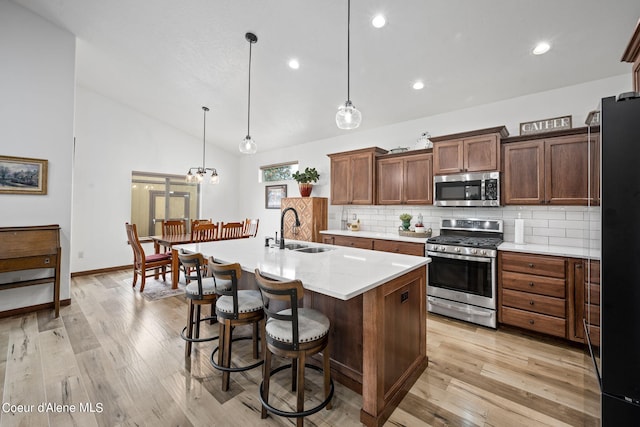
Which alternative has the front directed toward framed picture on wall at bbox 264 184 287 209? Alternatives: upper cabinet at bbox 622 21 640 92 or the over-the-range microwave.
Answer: the upper cabinet

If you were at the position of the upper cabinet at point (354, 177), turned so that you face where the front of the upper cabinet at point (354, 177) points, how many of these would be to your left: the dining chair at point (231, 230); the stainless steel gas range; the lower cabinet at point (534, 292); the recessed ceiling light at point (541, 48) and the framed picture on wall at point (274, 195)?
3

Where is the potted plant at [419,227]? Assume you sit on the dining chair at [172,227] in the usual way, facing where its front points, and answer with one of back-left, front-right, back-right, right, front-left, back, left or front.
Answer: front-left

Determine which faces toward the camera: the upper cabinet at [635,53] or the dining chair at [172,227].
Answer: the dining chair

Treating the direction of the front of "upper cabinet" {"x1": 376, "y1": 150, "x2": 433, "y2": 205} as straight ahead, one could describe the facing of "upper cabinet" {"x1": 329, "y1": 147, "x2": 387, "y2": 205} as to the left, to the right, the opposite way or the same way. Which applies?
the same way

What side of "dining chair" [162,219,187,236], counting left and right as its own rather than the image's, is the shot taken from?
front

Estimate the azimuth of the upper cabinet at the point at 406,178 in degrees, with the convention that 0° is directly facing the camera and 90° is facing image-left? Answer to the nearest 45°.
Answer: approximately 45°

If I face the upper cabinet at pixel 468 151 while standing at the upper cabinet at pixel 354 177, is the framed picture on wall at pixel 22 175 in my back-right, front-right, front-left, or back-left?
back-right

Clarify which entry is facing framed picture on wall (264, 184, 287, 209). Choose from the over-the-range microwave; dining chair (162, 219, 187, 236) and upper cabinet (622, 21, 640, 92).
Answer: the upper cabinet

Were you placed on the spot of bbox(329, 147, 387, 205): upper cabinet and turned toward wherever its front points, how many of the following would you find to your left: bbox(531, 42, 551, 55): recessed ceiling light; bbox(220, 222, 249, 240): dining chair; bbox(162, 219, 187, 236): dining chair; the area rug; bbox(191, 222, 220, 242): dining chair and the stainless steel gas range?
2

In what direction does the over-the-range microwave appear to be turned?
toward the camera

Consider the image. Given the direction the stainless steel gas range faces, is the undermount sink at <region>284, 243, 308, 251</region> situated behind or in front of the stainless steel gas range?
in front

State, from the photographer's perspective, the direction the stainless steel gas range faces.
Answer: facing the viewer and to the left of the viewer

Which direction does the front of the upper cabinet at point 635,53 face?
to the viewer's left

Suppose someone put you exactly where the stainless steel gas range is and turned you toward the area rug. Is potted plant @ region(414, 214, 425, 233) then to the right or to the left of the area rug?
right

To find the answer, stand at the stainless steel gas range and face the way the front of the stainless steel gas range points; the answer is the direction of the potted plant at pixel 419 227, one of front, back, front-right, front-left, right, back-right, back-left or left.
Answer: right

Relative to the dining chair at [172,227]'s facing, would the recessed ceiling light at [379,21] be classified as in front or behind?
in front

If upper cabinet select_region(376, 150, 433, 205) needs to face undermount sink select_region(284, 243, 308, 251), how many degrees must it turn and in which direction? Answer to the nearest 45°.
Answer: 0° — it already faces it
